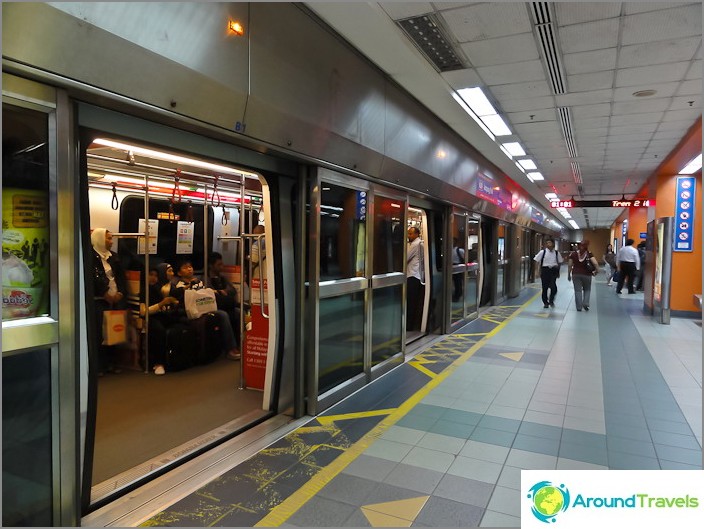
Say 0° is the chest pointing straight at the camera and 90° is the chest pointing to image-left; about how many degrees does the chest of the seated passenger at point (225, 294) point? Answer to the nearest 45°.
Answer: approximately 315°

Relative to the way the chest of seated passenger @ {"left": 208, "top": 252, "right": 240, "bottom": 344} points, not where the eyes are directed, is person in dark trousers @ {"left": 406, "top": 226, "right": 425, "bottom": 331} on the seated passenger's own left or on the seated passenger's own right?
on the seated passenger's own left

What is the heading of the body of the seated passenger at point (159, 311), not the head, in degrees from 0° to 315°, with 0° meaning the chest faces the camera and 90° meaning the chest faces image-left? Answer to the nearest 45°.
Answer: approximately 315°

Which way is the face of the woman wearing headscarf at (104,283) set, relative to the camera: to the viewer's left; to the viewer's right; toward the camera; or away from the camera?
to the viewer's right

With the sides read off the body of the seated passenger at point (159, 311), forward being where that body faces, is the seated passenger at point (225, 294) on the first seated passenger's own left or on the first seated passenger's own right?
on the first seated passenger's own left

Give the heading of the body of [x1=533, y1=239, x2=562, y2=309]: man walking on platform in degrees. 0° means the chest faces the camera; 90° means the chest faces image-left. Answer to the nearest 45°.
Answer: approximately 0°
